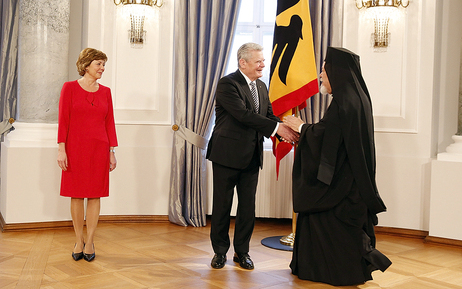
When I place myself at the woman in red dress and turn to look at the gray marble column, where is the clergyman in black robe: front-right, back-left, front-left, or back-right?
back-right

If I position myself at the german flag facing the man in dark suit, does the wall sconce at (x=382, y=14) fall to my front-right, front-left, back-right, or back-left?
back-left

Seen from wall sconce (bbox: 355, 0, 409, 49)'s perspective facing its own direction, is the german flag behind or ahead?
ahead

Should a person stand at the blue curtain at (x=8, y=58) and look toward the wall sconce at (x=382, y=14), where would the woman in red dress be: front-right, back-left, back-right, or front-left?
front-right

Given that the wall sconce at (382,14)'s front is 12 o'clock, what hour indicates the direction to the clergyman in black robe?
The clergyman in black robe is roughly at 12 o'clock from the wall sconce.

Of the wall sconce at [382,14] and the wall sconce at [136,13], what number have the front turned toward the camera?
2

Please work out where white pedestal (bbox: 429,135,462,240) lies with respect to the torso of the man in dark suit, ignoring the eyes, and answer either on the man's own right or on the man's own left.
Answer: on the man's own left

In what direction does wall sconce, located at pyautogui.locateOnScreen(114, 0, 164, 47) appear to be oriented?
toward the camera

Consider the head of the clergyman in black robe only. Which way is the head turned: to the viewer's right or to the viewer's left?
to the viewer's left

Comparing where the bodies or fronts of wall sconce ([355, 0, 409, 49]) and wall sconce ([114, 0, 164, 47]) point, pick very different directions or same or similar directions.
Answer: same or similar directions

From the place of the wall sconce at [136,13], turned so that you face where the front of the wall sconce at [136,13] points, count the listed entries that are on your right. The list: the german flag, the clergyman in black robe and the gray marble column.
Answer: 1

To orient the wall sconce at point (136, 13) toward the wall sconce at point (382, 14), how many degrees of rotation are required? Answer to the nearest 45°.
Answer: approximately 90° to its left

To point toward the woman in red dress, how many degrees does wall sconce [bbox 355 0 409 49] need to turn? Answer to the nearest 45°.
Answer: approximately 45° to its right

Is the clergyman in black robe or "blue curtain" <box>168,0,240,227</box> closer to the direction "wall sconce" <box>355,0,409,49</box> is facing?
the clergyman in black robe

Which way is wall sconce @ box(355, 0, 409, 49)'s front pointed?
toward the camera

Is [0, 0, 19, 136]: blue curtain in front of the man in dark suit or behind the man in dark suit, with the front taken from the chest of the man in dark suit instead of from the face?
behind

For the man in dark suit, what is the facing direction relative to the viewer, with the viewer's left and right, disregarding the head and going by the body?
facing the viewer and to the right of the viewer

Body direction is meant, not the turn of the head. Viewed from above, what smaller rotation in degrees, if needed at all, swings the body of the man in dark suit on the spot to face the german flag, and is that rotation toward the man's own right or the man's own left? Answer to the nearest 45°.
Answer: approximately 90° to the man's own left
